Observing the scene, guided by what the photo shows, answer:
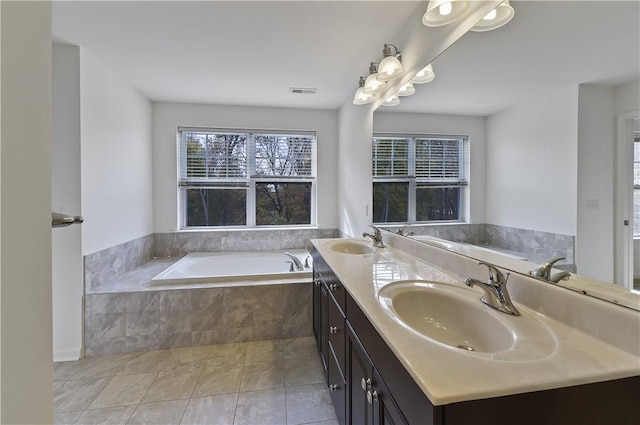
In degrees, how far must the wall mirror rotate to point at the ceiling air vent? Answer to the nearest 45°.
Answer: approximately 90° to its right

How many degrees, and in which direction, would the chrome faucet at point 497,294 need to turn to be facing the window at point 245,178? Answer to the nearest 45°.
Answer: approximately 90° to its right

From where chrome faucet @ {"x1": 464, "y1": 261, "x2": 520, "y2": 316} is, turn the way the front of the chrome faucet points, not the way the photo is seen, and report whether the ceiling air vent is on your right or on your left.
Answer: on your right

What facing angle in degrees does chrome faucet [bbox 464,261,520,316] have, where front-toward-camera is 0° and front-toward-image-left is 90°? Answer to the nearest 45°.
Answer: approximately 45°

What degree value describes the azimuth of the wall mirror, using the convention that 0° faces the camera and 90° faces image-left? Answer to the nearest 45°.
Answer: approximately 45°

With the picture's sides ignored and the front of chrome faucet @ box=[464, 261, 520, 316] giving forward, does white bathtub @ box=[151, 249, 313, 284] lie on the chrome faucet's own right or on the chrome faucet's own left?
on the chrome faucet's own right
